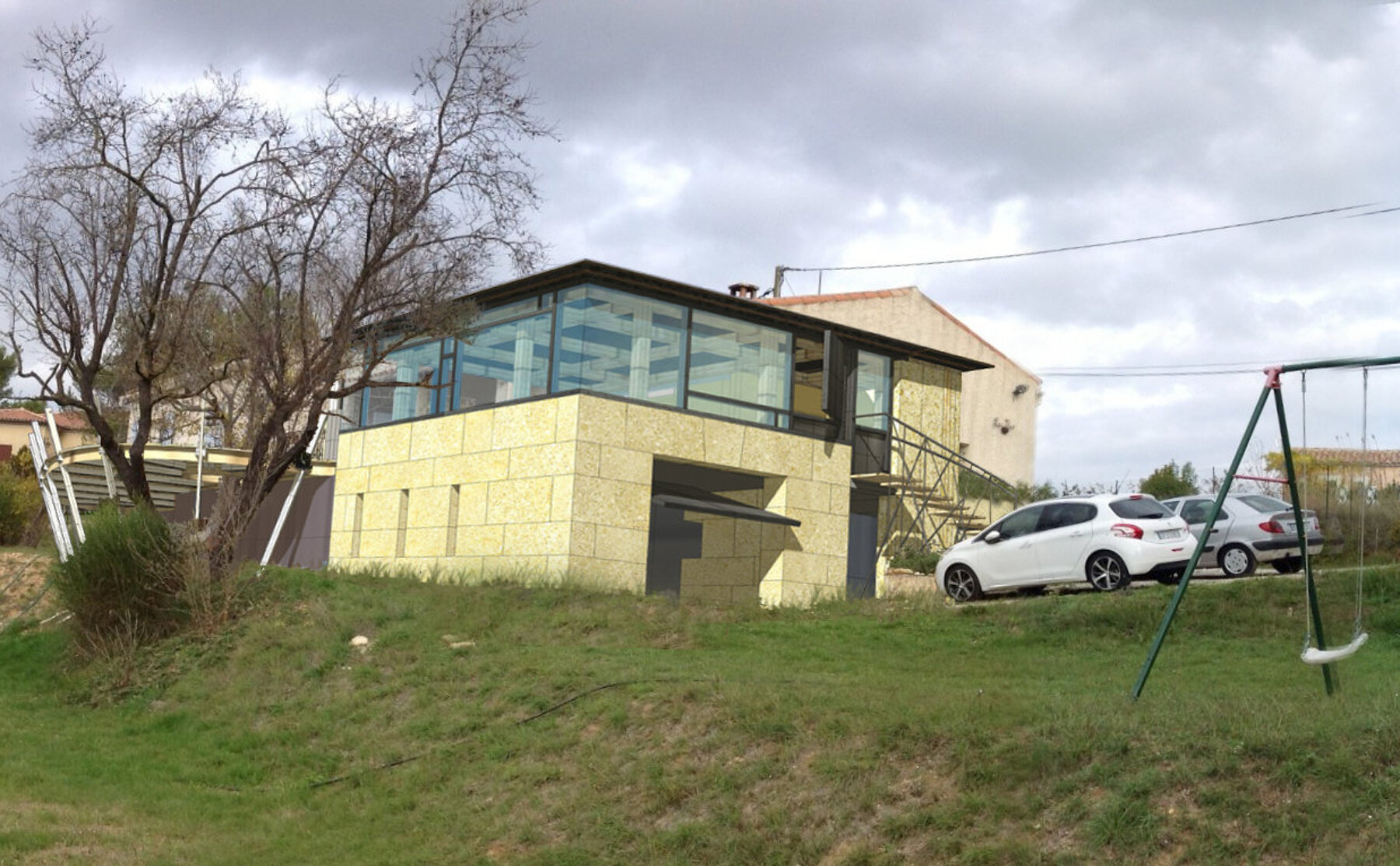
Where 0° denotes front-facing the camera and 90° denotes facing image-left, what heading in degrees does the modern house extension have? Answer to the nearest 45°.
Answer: approximately 315°

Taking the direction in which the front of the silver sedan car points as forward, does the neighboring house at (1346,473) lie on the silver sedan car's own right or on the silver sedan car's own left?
on the silver sedan car's own right

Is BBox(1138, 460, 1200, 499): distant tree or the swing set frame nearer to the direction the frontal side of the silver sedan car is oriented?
the distant tree

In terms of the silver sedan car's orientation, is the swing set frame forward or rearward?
rearward

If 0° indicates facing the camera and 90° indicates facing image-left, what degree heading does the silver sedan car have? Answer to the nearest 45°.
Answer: approximately 135°

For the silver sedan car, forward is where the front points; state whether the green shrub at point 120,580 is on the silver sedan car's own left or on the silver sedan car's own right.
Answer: on the silver sedan car's own left

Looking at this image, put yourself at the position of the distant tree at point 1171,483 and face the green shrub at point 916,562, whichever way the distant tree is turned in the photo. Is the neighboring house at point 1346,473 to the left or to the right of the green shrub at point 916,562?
left
